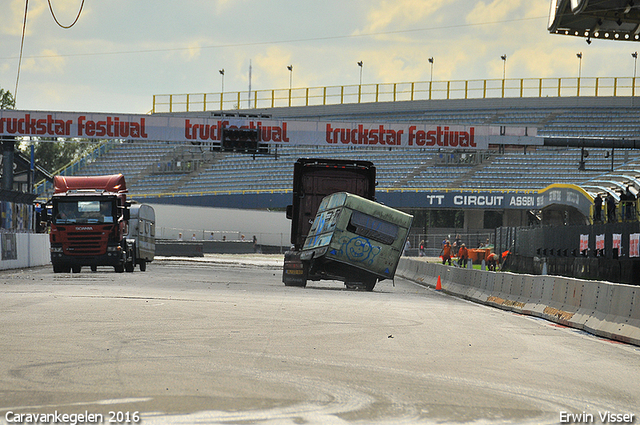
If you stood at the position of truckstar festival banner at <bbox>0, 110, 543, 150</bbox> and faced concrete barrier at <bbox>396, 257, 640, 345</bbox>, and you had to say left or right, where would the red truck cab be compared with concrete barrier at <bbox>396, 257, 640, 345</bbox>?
right

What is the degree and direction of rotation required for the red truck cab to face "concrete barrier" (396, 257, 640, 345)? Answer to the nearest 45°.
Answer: approximately 45° to its left

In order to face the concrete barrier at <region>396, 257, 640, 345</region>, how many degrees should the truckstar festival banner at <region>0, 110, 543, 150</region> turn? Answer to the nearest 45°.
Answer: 0° — it already faces it

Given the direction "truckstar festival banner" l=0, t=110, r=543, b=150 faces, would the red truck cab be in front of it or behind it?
in front

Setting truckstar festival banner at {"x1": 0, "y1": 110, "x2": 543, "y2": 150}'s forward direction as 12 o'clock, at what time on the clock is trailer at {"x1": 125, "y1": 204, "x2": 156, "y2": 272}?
The trailer is roughly at 1 o'clock from the truckstar festival banner.

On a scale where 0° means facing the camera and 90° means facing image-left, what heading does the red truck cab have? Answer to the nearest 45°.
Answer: approximately 0°

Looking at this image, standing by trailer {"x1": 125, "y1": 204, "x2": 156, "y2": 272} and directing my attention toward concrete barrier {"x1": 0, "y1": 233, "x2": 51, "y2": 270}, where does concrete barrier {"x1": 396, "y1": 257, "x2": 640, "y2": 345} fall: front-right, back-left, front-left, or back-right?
back-left

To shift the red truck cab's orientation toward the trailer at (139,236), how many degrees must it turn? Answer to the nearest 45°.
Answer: approximately 135° to its left

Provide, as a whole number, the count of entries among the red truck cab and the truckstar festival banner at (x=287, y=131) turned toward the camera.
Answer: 2

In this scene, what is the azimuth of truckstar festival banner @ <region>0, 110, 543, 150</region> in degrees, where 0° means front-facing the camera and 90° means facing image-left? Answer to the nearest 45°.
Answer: approximately 0°
